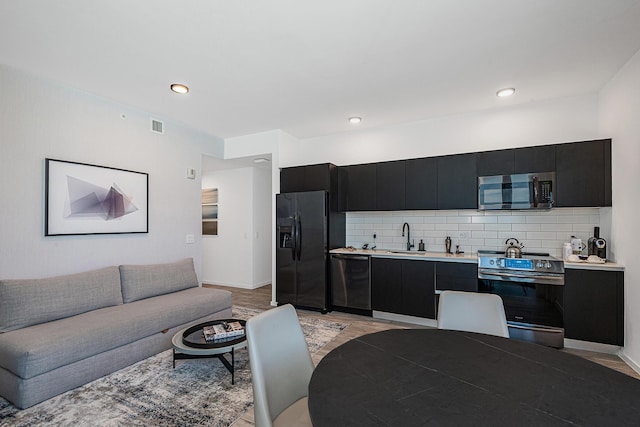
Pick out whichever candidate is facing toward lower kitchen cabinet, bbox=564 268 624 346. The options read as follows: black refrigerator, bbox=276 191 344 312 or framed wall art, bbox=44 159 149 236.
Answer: the framed wall art

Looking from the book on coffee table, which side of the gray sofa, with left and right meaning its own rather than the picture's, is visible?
front

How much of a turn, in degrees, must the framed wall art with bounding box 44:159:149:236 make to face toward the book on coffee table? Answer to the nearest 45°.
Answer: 0° — it already faces it

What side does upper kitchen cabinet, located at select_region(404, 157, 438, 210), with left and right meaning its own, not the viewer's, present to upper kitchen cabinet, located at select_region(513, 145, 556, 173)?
left

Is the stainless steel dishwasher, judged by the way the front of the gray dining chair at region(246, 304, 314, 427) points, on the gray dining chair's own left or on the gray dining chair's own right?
on the gray dining chair's own left

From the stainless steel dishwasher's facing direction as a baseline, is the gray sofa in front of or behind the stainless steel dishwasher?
in front

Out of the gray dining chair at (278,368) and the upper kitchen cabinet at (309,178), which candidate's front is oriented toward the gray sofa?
the upper kitchen cabinet

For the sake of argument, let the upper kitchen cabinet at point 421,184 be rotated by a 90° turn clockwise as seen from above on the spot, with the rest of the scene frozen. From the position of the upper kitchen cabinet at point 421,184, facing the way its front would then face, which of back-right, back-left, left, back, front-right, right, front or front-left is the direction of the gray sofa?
front-left

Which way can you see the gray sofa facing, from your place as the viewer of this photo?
facing the viewer and to the right of the viewer

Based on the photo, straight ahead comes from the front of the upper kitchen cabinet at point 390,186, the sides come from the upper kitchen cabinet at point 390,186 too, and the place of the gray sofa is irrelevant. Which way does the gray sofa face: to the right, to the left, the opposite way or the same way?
to the left

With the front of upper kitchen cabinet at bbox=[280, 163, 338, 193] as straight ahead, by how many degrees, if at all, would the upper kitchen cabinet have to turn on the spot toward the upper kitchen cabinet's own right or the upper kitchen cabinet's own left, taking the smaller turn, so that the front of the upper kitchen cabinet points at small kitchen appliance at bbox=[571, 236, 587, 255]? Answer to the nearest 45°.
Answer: approximately 90° to the upper kitchen cabinet's own left

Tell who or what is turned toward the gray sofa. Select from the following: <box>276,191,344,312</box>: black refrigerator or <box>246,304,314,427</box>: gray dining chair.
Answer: the black refrigerator
